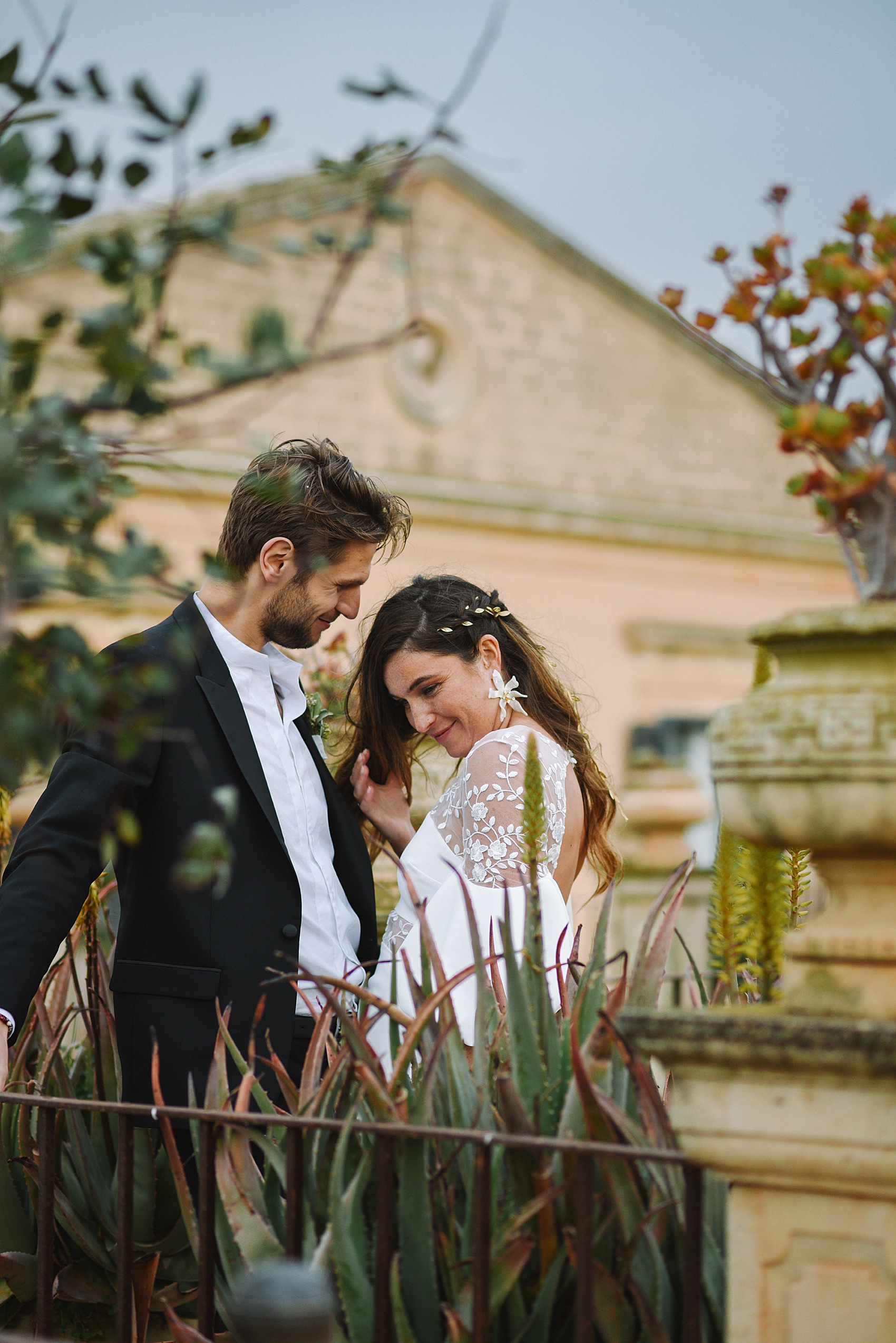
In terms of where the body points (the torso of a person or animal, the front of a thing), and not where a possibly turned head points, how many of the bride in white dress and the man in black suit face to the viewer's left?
1

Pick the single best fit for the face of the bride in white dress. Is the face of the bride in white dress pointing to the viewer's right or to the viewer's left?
to the viewer's left

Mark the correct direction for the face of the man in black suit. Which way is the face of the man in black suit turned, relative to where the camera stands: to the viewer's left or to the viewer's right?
to the viewer's right

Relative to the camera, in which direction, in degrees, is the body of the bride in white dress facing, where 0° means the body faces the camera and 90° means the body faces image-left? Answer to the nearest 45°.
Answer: approximately 90°

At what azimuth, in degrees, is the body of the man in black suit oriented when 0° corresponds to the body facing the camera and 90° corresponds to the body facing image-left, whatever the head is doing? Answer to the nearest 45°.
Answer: approximately 315°
